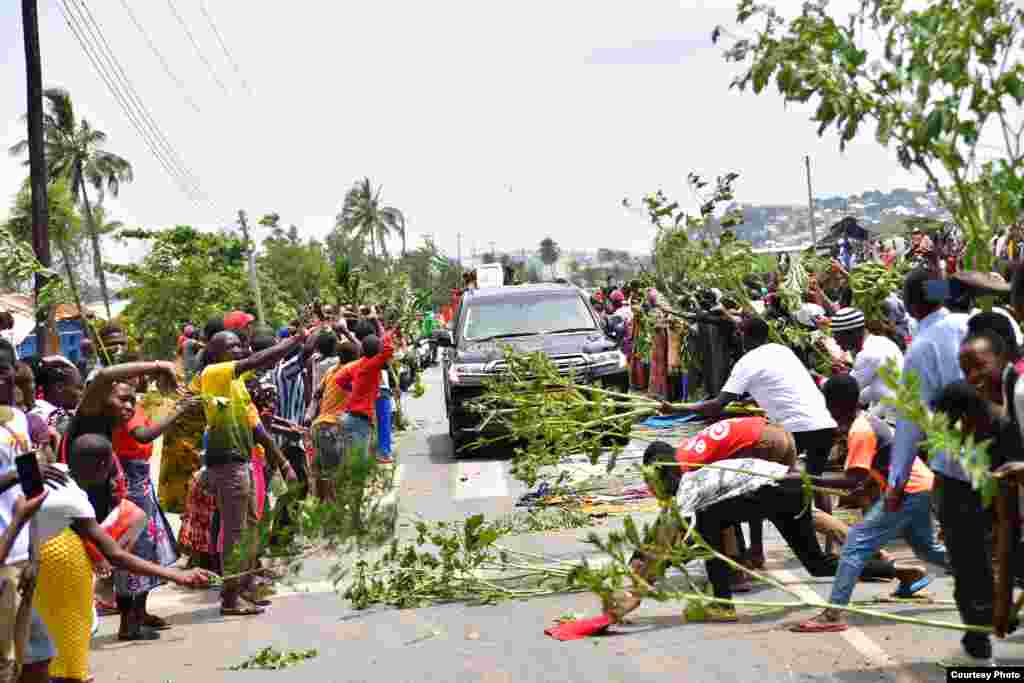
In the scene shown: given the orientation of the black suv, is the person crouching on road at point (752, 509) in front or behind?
in front

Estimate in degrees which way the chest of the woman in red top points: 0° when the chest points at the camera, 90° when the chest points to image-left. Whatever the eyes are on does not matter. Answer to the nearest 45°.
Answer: approximately 270°

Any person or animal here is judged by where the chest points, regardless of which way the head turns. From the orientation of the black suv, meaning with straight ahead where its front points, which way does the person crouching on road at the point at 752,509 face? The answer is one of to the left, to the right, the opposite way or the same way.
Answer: to the right

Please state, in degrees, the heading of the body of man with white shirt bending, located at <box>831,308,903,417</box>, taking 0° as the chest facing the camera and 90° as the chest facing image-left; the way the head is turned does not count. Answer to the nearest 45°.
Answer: approximately 90°

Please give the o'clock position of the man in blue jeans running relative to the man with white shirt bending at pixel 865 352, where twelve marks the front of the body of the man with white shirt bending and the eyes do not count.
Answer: The man in blue jeans running is roughly at 9 o'clock from the man with white shirt bending.

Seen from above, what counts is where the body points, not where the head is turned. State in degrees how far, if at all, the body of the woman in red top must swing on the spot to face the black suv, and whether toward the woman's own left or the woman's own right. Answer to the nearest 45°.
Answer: approximately 45° to the woman's own left

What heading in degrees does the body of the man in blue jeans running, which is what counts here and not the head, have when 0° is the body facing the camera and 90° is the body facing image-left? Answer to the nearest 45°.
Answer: approximately 90°

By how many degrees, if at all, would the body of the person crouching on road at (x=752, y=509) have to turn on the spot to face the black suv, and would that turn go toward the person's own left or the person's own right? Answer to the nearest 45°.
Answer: approximately 90° to the person's own right

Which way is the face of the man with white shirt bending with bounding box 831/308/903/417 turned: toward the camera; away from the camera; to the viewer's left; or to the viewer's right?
to the viewer's left

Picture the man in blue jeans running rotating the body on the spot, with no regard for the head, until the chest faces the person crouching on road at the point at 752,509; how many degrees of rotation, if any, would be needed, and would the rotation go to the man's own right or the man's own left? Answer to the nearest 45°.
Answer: approximately 45° to the man's own right

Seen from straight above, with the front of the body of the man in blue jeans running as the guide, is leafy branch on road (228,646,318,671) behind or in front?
in front

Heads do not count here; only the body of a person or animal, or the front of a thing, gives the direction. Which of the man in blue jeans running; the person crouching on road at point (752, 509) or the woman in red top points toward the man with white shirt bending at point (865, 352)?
the woman in red top

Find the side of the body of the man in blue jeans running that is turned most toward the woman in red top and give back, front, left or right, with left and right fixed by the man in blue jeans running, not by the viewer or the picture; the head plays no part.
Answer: front

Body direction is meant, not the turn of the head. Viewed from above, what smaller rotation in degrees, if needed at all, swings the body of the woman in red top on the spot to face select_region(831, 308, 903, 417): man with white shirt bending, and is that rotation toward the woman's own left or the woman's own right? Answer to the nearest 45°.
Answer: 0° — they already face them

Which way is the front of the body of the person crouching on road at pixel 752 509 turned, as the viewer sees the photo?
to the viewer's left

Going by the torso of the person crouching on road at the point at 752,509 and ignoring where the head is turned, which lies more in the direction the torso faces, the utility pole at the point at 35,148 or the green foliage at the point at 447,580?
the green foliage
